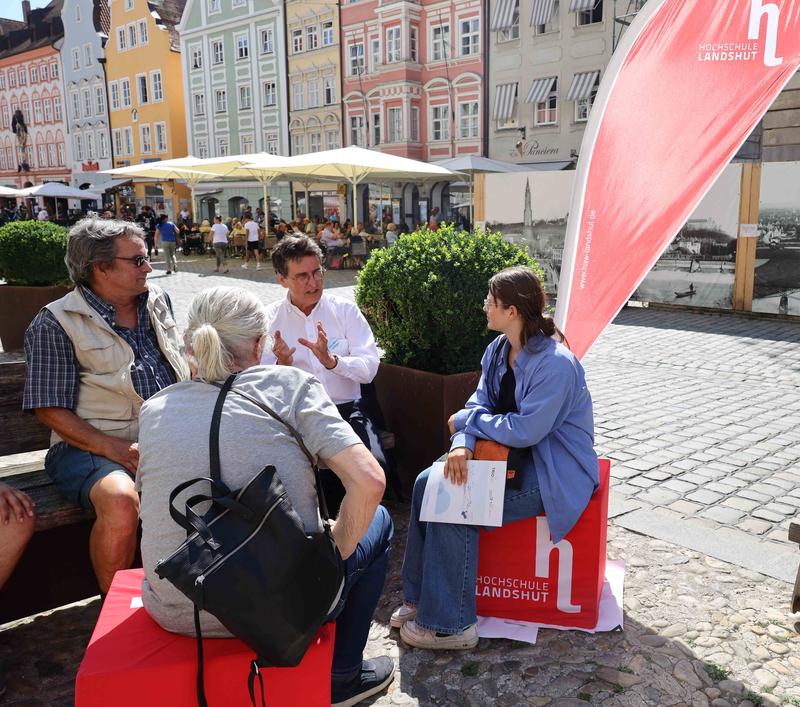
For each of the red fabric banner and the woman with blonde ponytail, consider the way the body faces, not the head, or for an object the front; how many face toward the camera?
1

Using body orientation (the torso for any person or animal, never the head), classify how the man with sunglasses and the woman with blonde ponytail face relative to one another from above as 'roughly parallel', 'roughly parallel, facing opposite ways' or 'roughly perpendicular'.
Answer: roughly perpendicular

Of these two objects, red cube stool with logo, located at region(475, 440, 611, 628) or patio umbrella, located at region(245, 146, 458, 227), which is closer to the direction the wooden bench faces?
the red cube stool with logo

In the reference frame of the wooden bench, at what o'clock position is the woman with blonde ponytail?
The woman with blonde ponytail is roughly at 1 o'clock from the wooden bench.

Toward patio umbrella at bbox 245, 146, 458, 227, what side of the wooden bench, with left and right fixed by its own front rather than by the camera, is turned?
left

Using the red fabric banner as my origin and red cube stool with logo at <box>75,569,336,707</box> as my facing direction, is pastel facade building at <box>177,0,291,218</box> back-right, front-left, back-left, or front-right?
back-right

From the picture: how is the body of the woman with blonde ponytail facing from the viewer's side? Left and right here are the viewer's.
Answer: facing away from the viewer and to the right of the viewer

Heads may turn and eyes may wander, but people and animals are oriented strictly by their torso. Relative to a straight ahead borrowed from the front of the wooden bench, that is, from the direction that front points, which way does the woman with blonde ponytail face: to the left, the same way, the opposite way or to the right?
to the left

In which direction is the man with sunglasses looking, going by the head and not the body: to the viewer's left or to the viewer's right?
to the viewer's right

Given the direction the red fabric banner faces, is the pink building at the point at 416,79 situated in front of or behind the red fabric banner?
behind

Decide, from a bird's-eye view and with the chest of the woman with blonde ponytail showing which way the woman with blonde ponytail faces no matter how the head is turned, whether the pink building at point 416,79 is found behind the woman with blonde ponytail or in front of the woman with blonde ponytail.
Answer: in front
